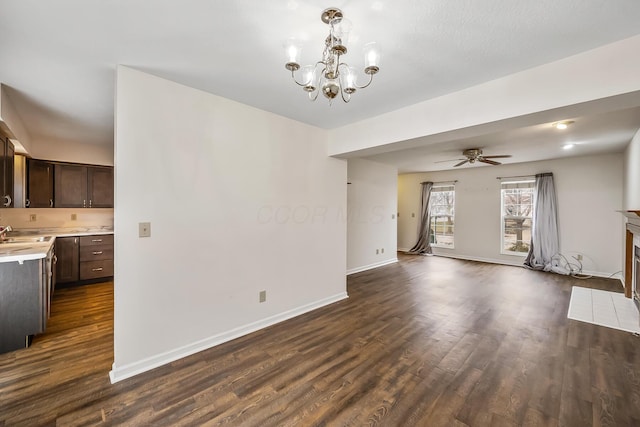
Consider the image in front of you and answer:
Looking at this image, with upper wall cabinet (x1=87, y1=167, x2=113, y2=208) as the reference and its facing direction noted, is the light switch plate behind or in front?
in front

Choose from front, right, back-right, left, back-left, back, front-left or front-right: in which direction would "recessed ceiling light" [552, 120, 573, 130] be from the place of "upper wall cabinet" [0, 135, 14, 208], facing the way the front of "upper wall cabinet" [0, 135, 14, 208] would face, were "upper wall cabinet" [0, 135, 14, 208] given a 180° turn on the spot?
back-left

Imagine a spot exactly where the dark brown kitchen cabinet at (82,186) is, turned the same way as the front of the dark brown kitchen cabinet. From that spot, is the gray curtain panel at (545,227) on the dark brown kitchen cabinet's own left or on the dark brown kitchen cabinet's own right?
on the dark brown kitchen cabinet's own left

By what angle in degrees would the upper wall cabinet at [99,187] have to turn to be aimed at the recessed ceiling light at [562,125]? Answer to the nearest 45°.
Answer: approximately 45° to its left

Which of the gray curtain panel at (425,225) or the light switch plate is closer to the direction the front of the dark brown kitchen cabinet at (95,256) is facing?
the light switch plate

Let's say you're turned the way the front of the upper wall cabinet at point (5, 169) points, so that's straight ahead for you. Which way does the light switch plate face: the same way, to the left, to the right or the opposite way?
to the right

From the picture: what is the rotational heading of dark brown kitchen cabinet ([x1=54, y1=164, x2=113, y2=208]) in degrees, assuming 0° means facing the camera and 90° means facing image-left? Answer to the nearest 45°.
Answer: approximately 0°

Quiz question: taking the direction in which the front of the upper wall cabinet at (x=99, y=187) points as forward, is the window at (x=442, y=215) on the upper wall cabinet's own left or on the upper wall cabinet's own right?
on the upper wall cabinet's own left

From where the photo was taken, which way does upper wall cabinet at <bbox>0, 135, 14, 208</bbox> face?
to the viewer's right

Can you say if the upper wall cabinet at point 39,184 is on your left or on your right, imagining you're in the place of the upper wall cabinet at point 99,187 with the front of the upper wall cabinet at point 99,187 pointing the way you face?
on your right

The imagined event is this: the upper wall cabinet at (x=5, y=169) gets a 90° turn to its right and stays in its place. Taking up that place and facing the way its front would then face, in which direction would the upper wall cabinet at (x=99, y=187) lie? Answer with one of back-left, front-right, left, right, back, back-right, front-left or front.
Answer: back-left
